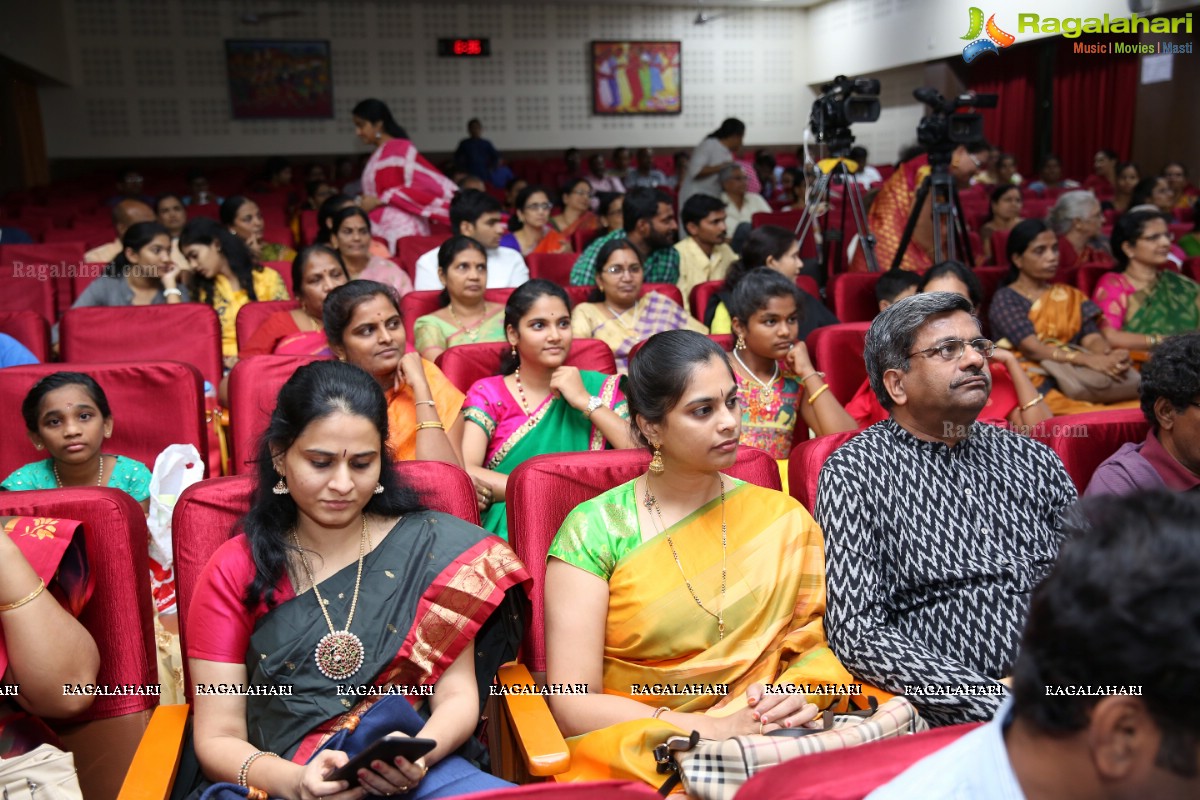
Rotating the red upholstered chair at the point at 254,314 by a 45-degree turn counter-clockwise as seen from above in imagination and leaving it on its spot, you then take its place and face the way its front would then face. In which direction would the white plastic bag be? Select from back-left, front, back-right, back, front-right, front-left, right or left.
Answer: front-right

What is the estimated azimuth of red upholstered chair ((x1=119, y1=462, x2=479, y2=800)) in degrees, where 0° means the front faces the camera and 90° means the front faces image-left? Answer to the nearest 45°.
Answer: approximately 0°

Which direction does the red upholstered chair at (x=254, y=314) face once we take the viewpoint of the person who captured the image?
facing the viewer

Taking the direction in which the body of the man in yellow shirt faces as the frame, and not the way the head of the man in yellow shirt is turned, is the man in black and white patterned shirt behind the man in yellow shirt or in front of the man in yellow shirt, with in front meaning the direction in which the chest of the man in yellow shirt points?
in front

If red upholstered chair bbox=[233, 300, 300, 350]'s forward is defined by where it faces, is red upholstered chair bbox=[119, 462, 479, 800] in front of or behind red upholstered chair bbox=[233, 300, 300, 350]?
in front

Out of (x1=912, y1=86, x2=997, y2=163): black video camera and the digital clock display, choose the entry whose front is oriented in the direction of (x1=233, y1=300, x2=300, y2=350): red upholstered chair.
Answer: the digital clock display

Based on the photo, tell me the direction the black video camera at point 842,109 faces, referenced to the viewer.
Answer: facing the viewer and to the right of the viewer

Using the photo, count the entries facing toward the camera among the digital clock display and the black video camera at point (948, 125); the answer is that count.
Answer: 1
